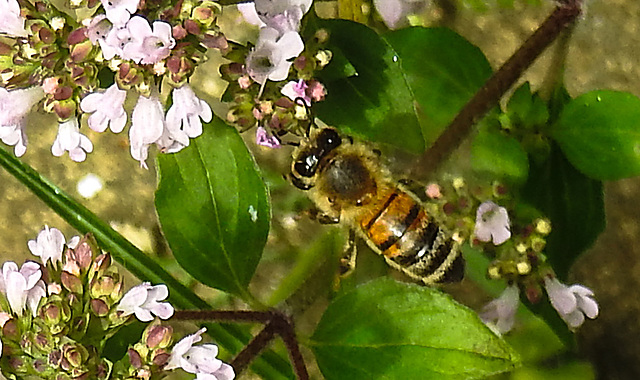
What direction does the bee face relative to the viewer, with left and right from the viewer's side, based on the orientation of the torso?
facing away from the viewer and to the left of the viewer
